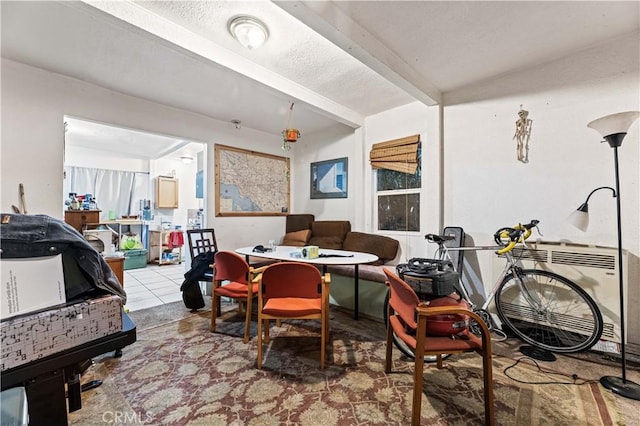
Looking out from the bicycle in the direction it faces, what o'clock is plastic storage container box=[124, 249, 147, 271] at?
The plastic storage container is roughly at 6 o'clock from the bicycle.

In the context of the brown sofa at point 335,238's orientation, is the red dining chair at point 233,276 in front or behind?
in front

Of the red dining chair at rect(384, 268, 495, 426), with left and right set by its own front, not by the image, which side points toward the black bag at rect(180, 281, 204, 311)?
back

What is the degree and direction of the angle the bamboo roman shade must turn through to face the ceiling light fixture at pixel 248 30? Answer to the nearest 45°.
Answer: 0° — it already faces it

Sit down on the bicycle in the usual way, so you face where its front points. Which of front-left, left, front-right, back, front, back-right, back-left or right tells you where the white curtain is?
back

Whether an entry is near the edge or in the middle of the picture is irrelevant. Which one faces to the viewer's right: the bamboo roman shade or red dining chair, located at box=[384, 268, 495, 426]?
the red dining chair

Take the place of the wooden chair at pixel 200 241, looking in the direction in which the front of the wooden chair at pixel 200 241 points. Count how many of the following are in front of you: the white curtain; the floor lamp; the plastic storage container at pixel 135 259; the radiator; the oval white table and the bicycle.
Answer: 4

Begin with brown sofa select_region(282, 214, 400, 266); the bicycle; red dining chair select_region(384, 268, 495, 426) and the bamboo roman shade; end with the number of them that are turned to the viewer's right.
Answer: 2

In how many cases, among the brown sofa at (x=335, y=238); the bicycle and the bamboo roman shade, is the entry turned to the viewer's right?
1

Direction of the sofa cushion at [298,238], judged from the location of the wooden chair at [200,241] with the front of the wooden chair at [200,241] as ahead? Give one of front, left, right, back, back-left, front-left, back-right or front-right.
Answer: front-left

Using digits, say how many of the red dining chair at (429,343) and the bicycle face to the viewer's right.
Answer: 2

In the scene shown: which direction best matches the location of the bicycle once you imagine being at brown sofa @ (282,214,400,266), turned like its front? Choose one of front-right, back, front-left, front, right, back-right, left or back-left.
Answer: left

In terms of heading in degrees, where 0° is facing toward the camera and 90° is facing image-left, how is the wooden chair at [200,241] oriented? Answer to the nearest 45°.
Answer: approximately 315°

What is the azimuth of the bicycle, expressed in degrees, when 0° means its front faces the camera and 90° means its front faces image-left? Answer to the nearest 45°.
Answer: approximately 270°

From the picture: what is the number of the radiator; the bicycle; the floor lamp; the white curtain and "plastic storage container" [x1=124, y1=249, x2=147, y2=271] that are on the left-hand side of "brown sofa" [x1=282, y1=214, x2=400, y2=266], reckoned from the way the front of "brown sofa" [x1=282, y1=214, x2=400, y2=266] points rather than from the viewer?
3

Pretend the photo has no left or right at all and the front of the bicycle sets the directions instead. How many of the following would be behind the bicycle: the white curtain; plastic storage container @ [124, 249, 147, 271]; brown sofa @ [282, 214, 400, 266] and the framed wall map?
4
